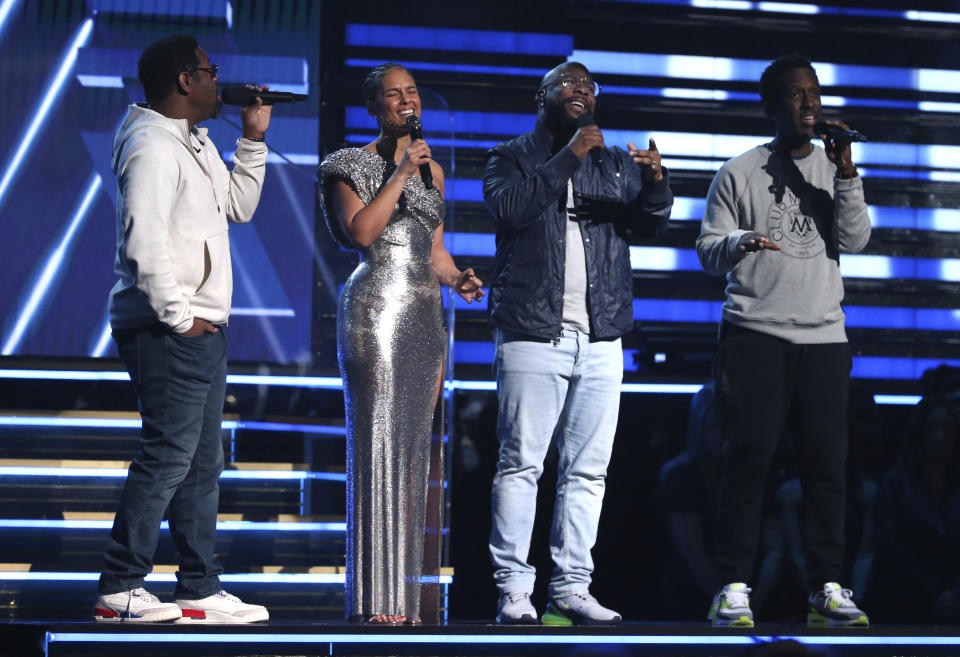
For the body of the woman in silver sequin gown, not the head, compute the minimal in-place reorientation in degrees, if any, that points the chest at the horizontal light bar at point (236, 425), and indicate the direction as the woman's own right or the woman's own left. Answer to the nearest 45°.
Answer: approximately 180°

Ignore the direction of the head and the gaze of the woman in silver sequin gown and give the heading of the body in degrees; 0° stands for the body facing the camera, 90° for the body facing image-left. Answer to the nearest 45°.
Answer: approximately 315°

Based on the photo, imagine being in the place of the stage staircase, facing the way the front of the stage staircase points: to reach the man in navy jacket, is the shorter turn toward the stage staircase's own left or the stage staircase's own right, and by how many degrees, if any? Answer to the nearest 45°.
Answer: approximately 45° to the stage staircase's own left

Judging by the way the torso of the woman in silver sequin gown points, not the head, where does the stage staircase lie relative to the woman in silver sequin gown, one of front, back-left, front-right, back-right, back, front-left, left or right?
back

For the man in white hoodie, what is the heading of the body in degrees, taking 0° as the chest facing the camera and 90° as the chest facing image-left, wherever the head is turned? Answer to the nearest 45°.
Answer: approximately 270°

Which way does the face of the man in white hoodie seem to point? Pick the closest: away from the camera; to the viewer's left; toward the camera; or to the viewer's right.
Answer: to the viewer's right

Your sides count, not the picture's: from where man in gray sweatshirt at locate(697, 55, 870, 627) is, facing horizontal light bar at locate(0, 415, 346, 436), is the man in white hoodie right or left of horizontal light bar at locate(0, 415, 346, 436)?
left

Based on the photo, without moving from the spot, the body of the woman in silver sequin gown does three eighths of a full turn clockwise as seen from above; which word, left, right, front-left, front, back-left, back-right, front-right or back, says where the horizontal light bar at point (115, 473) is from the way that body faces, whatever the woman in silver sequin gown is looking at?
front-right
